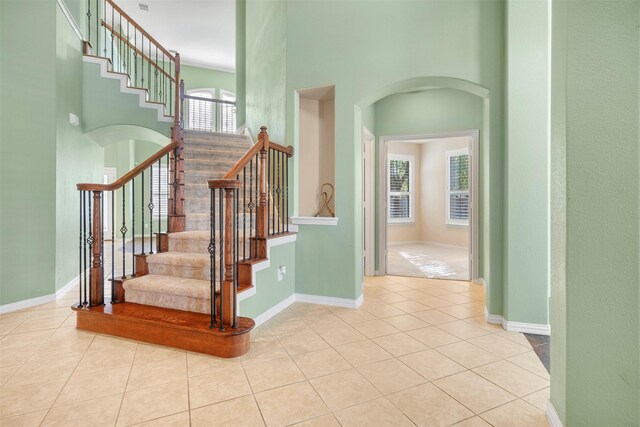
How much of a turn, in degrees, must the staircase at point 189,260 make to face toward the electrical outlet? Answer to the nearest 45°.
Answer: approximately 90° to its left

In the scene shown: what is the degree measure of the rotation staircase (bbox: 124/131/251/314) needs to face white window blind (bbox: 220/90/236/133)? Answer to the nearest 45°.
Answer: approximately 180°

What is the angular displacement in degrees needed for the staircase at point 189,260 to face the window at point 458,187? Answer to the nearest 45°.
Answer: approximately 135° to its left

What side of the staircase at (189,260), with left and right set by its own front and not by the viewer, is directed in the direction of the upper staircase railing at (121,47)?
right

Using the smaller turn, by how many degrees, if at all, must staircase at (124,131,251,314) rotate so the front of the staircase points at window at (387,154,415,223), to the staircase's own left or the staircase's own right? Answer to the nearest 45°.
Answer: approximately 135° to the staircase's own left

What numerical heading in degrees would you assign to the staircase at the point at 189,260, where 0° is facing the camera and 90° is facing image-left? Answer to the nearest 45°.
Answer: approximately 0°

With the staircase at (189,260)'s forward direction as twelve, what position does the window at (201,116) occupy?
The window is roughly at 6 o'clock from the staircase.
